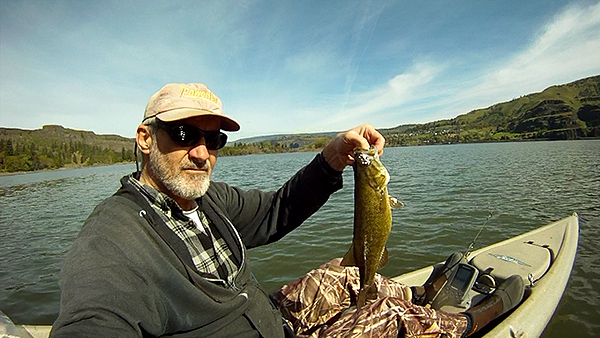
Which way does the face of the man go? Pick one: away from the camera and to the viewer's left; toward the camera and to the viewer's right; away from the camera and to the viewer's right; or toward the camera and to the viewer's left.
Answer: toward the camera and to the viewer's right

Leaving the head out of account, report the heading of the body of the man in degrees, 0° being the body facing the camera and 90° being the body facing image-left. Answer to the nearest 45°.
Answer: approximately 315°
